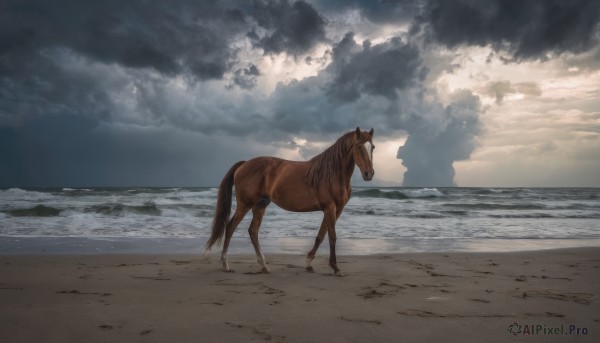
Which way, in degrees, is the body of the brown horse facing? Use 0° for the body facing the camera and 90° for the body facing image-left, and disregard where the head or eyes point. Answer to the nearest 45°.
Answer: approximately 270°
